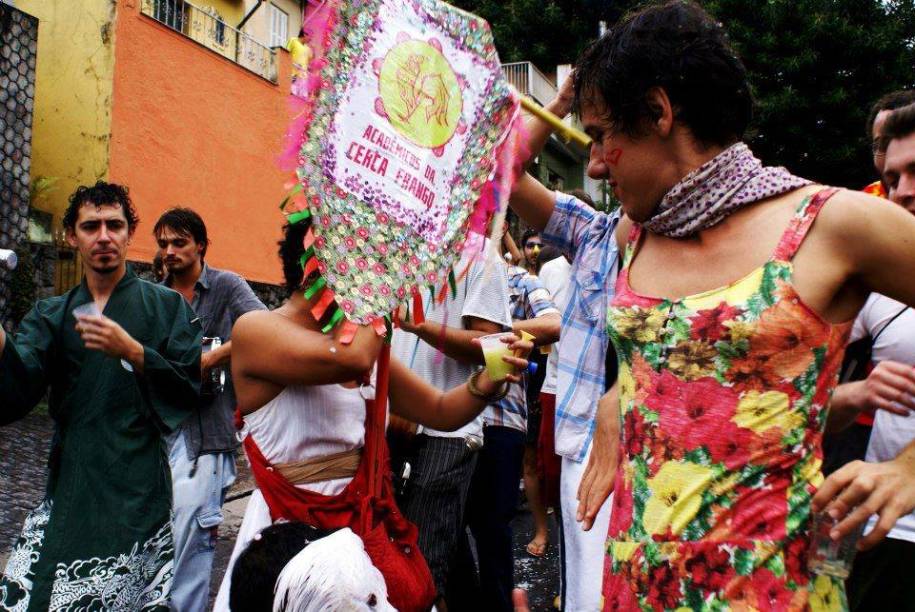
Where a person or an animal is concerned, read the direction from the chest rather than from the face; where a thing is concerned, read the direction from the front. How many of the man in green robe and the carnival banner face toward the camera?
2

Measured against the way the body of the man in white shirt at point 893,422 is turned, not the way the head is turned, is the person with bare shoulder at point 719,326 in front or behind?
in front

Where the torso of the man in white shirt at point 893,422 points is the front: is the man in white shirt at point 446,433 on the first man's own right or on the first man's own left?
on the first man's own right

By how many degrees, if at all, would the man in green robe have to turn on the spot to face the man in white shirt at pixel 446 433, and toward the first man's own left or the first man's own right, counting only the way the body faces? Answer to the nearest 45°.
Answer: approximately 90° to the first man's own left

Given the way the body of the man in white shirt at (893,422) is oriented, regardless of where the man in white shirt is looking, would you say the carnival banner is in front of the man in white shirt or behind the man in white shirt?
in front

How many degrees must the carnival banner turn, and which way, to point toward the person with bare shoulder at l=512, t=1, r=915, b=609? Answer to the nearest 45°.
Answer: approximately 45° to its left

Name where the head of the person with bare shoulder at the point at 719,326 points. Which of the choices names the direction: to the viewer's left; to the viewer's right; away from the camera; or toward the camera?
to the viewer's left

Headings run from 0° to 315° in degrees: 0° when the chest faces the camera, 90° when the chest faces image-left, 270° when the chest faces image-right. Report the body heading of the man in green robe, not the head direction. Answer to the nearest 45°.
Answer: approximately 0°

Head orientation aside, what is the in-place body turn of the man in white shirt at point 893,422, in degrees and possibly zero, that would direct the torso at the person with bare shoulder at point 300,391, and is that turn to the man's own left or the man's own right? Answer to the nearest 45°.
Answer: approximately 45° to the man's own right

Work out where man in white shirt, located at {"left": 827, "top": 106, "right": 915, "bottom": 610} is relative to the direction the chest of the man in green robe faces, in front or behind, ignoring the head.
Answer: in front

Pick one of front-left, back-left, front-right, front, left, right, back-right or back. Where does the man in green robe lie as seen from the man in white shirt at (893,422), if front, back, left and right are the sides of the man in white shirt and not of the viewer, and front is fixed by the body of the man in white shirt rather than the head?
front-right
